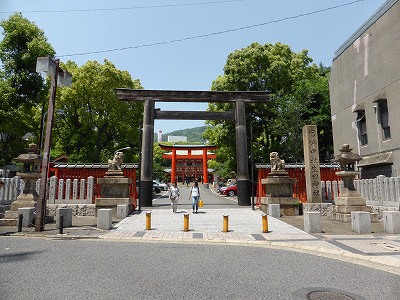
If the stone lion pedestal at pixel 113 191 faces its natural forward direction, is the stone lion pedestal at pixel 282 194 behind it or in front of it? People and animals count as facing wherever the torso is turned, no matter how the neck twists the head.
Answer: in front

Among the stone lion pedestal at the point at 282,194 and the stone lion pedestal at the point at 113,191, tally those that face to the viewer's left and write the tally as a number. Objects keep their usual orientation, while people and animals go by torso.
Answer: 1

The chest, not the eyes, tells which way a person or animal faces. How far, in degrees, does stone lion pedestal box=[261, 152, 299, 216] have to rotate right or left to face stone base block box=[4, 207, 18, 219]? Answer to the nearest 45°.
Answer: approximately 45° to its left

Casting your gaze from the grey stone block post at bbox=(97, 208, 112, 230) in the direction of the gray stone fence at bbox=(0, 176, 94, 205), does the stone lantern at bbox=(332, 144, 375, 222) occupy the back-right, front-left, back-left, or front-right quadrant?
back-right

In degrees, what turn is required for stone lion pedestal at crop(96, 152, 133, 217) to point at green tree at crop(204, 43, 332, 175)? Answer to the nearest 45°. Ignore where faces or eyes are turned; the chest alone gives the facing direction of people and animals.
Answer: approximately 45° to its left

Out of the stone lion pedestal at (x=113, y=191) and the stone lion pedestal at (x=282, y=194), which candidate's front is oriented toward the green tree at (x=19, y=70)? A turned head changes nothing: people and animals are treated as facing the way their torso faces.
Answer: the stone lion pedestal at (x=282, y=194)

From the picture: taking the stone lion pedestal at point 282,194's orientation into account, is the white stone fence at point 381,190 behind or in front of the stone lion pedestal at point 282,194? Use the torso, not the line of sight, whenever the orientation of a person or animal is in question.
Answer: behind

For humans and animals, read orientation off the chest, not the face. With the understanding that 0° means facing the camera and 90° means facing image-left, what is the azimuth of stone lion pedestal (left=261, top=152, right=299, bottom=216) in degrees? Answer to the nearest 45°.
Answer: approximately 90°

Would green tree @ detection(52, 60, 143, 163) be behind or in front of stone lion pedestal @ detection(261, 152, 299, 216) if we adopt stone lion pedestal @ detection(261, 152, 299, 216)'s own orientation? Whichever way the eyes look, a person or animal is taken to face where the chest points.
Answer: in front

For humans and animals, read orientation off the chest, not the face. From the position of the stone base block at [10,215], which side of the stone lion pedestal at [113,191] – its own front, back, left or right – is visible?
back

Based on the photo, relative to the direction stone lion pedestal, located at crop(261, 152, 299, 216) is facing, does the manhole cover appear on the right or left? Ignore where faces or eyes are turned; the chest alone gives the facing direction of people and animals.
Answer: on its left
